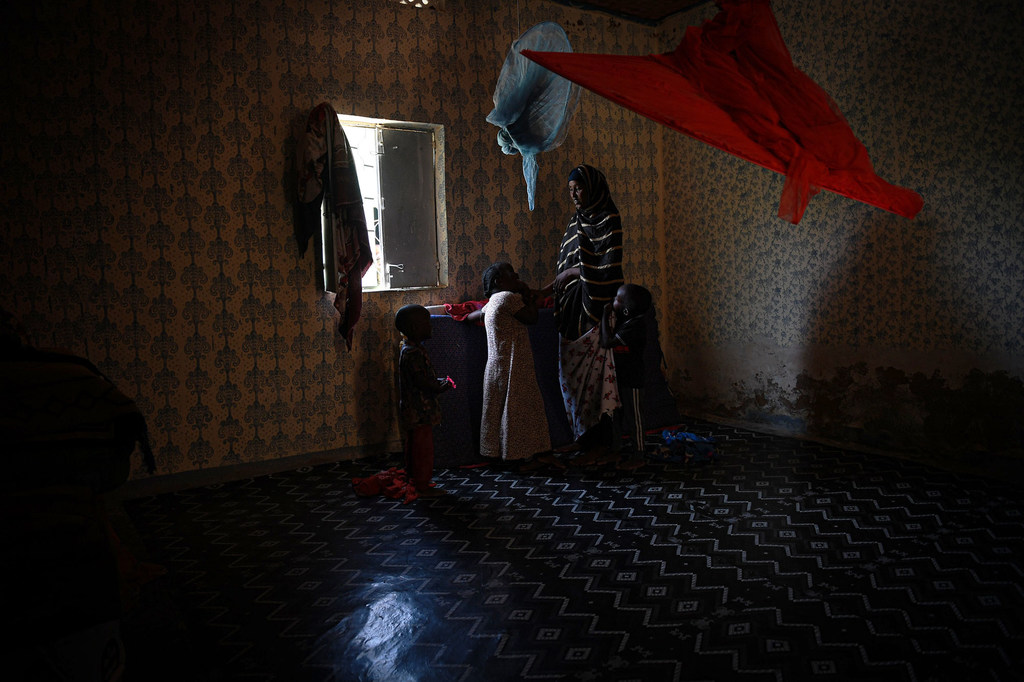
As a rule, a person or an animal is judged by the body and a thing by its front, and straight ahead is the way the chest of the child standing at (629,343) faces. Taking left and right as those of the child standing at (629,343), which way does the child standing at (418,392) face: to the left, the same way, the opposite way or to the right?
the opposite way

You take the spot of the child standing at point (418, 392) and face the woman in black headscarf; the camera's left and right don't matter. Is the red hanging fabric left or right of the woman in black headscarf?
right

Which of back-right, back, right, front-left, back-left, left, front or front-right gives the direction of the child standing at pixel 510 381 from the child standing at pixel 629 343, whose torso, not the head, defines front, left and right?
front

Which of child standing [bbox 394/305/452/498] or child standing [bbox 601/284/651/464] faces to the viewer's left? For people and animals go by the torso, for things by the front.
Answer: child standing [bbox 601/284/651/464]

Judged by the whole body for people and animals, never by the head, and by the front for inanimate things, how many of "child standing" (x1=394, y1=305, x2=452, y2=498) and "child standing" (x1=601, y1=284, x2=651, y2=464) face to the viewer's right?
1

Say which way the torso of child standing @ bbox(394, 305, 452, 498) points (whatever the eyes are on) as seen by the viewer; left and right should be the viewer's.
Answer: facing to the right of the viewer

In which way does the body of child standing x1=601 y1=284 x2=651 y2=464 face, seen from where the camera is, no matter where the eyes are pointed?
to the viewer's left

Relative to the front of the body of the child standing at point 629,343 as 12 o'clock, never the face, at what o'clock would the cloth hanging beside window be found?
The cloth hanging beside window is roughly at 12 o'clock from the child standing.

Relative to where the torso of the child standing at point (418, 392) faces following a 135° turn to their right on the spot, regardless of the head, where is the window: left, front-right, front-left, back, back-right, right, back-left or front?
back-right

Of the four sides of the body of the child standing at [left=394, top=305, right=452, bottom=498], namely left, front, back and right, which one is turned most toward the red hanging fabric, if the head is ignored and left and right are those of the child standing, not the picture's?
front

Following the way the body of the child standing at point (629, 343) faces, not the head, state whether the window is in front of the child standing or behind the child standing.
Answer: in front
